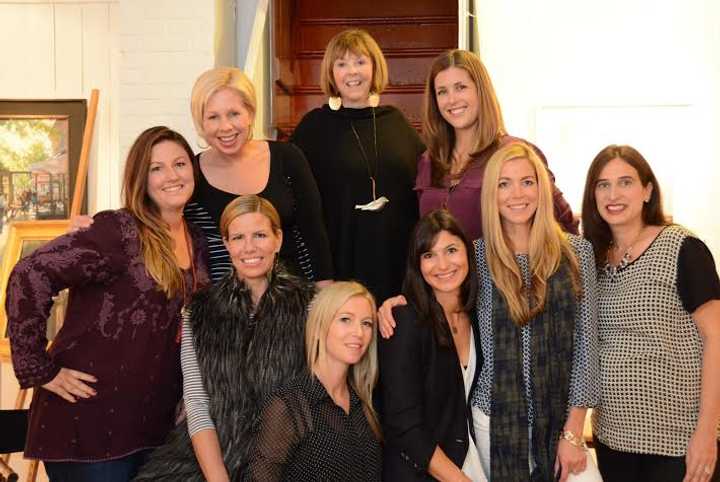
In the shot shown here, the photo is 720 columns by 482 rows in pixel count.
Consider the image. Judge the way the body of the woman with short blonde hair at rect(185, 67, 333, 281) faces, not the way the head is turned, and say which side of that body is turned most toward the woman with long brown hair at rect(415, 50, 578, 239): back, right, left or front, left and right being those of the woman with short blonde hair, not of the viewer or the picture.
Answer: left

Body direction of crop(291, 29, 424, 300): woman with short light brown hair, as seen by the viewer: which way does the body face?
toward the camera

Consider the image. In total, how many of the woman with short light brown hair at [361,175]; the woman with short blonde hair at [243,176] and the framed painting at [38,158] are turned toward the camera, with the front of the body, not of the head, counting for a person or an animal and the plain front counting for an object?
3

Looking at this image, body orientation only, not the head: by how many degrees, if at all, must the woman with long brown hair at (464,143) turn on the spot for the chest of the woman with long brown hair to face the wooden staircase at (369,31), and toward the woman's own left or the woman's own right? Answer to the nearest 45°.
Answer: approximately 135° to the woman's own right

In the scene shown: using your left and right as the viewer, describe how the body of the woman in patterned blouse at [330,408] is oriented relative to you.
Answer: facing the viewer and to the right of the viewer

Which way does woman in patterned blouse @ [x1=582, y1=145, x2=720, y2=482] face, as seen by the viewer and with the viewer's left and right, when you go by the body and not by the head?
facing the viewer and to the left of the viewer

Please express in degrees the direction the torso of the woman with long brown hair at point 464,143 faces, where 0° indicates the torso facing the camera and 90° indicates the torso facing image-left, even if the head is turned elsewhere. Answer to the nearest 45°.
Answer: approximately 45°

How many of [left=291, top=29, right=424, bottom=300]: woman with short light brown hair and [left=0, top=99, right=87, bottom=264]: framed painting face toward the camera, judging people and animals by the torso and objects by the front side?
2

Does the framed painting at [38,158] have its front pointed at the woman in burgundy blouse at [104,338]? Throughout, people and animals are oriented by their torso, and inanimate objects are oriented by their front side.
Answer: yes

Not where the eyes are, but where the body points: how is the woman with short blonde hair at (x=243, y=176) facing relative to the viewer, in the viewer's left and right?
facing the viewer
